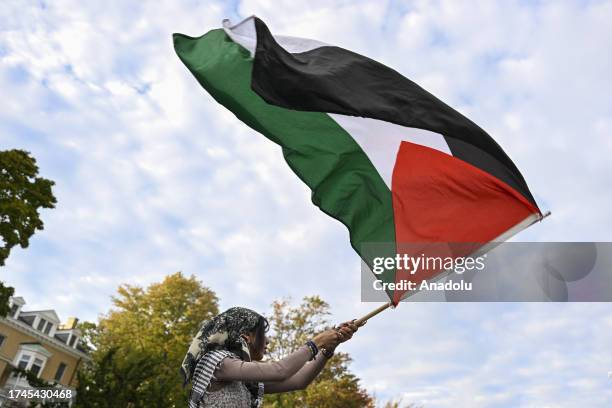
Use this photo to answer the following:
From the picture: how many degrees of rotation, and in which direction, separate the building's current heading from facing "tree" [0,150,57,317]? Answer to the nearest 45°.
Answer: approximately 45° to its right

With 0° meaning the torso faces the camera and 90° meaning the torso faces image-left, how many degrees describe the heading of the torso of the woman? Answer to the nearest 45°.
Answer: approximately 270°

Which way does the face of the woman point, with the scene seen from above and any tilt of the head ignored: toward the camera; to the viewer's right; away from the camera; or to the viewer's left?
to the viewer's right

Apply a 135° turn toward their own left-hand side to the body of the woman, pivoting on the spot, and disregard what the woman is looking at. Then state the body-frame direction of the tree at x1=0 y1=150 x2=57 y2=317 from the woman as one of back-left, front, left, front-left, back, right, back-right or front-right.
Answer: front

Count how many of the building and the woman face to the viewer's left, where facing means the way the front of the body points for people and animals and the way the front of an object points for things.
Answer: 0
